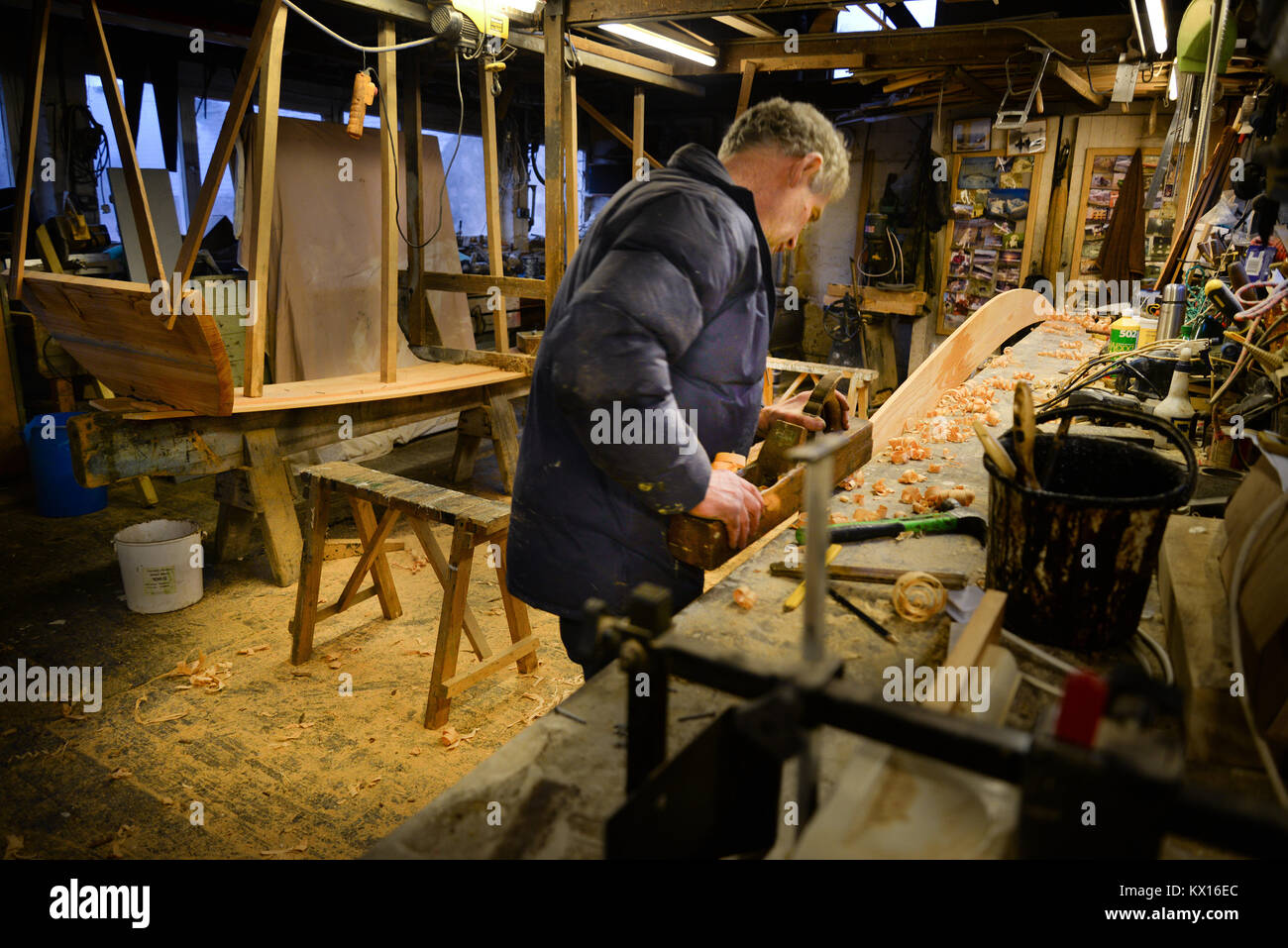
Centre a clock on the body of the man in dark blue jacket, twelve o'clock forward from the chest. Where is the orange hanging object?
The orange hanging object is roughly at 8 o'clock from the man in dark blue jacket.

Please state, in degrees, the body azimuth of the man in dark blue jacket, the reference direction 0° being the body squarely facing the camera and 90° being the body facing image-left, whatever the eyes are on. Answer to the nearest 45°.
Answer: approximately 270°

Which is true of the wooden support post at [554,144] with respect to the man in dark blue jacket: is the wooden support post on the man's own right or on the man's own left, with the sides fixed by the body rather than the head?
on the man's own left

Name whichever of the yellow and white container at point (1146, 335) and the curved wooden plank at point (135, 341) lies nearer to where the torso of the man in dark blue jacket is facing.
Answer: the yellow and white container

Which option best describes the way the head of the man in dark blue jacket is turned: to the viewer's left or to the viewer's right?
to the viewer's right

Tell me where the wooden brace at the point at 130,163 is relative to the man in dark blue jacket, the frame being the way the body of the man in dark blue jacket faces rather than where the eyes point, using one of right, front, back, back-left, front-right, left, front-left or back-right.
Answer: back-left

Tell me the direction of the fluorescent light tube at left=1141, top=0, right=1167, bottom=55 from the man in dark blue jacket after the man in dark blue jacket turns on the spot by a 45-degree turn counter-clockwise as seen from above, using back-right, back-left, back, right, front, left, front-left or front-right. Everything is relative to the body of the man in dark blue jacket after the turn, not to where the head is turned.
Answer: front

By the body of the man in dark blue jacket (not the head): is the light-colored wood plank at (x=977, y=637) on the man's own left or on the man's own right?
on the man's own right

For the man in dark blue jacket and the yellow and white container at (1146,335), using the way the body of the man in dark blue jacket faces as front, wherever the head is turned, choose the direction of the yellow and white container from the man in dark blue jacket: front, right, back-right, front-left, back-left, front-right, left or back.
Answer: front-left

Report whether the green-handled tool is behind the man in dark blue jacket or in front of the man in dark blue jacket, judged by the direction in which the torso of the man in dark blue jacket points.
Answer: in front
